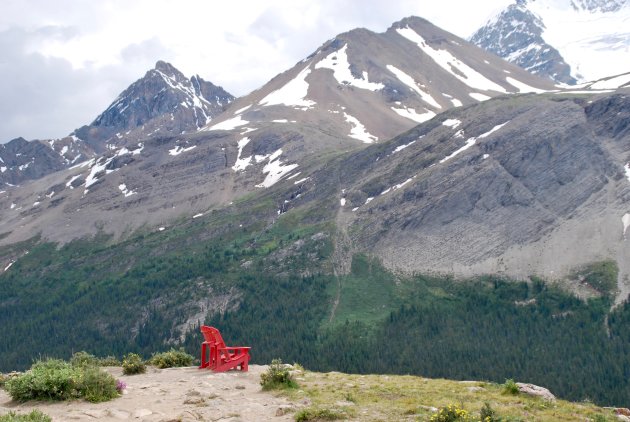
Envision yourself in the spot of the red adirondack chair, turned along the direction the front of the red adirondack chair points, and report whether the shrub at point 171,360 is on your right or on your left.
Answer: on your left

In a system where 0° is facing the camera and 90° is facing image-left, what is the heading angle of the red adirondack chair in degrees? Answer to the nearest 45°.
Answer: approximately 225°

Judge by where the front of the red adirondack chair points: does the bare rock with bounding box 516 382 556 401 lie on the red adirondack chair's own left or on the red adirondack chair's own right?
on the red adirondack chair's own right

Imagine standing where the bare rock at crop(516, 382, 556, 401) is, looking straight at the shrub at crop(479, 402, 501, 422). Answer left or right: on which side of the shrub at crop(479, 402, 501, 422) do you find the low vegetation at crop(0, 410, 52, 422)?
right

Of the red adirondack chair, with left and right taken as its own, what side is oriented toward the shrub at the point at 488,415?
right

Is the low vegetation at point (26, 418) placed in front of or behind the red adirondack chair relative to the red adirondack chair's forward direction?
behind

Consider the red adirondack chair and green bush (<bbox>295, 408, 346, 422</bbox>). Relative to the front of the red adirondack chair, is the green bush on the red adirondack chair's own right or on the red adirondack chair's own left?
on the red adirondack chair's own right

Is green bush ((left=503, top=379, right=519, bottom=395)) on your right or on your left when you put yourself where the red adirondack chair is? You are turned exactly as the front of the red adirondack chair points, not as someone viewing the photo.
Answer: on your right

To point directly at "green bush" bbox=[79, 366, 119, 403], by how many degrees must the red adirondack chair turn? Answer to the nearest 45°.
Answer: approximately 180°

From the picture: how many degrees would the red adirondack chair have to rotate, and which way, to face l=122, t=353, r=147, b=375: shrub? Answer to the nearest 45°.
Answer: approximately 135° to its left

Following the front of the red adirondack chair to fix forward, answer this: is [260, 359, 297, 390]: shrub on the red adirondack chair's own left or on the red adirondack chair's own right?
on the red adirondack chair's own right
